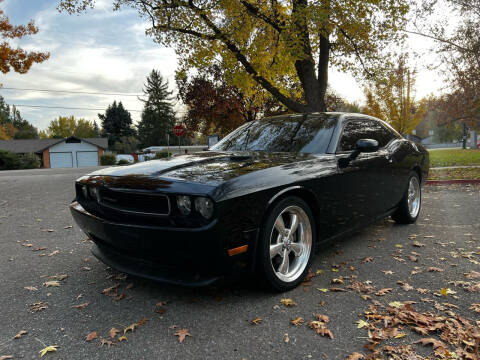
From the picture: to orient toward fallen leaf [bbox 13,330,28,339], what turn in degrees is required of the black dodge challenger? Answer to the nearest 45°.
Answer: approximately 45° to its right

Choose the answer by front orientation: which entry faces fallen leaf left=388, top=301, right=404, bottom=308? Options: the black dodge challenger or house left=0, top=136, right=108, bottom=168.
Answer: the house

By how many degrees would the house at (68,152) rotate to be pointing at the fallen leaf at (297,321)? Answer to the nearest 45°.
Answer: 0° — it already faces it

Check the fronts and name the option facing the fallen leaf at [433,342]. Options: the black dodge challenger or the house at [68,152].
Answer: the house

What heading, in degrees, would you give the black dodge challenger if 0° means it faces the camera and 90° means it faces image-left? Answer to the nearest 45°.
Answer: approximately 45°

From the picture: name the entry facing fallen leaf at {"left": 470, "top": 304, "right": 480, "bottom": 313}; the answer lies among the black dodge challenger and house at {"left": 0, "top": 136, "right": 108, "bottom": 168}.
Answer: the house

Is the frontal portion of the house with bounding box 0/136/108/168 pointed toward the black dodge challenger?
yes

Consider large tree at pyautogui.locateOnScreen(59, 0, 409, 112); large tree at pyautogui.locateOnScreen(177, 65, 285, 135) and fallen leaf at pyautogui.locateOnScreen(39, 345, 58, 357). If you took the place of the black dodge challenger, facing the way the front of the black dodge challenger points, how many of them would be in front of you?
1

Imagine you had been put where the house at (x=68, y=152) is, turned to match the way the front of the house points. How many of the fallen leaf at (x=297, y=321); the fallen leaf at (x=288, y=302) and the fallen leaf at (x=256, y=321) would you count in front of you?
3

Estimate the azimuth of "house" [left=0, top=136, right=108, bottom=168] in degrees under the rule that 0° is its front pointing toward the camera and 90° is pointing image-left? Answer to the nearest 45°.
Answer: approximately 0°

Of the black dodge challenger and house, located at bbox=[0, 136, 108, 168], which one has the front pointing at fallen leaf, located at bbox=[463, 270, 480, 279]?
the house
